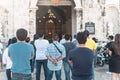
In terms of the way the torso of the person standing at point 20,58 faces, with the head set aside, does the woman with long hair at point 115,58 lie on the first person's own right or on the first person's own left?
on the first person's own right

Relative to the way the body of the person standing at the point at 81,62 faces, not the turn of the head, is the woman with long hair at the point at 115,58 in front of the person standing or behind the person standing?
in front

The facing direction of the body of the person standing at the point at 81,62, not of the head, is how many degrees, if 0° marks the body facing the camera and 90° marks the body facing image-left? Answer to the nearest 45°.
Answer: approximately 180°

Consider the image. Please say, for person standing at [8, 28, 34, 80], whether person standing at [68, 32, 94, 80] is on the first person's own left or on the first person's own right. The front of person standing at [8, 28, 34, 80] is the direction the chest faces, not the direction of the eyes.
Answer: on the first person's own right

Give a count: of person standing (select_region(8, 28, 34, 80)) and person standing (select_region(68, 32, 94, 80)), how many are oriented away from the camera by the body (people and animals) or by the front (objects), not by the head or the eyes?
2

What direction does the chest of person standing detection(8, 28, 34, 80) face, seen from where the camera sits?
away from the camera

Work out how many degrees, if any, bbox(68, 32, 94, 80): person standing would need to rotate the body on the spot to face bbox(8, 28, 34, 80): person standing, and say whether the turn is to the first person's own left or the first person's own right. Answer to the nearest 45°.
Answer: approximately 90° to the first person's own left
